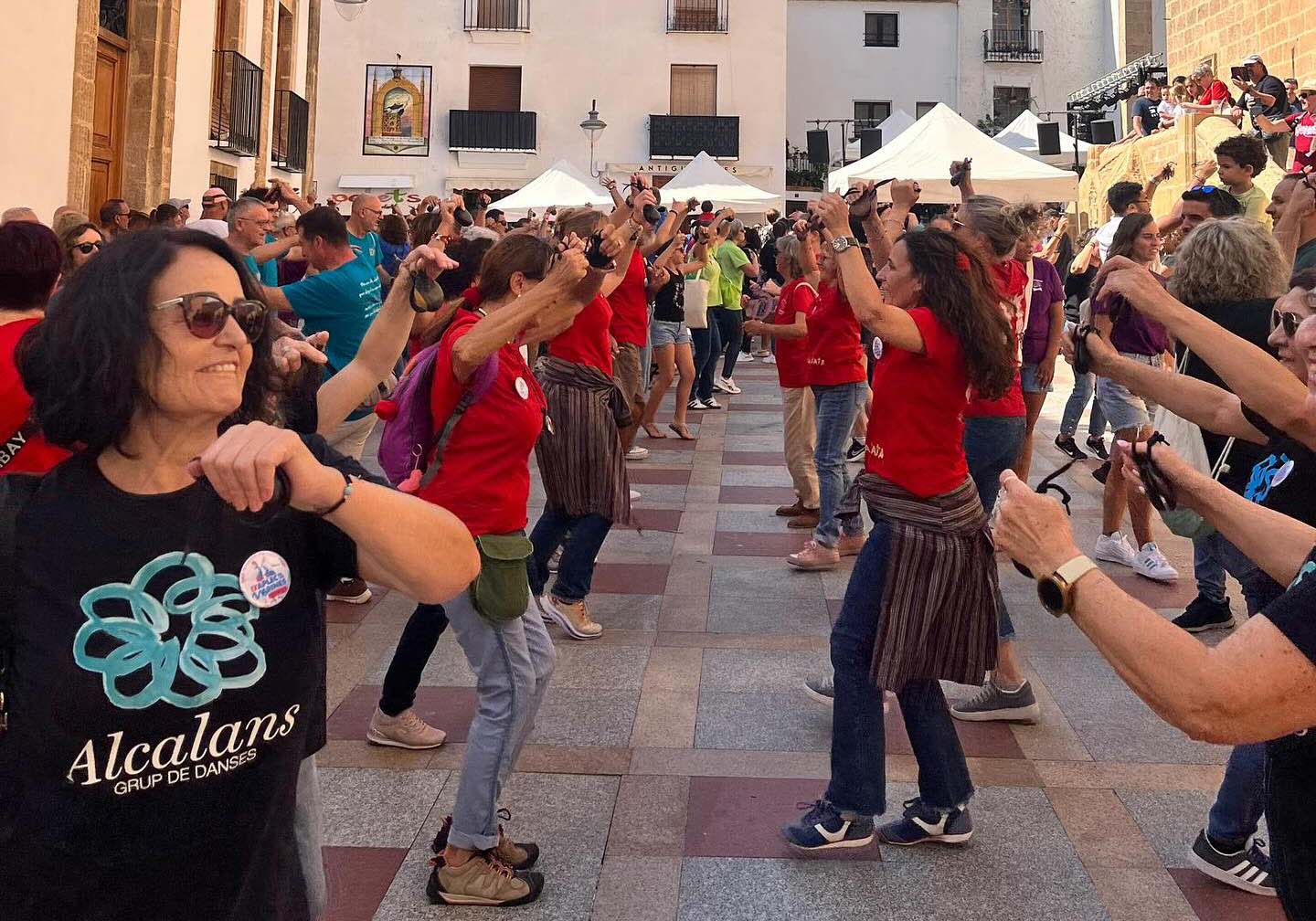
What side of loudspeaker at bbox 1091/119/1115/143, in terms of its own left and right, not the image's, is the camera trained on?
front

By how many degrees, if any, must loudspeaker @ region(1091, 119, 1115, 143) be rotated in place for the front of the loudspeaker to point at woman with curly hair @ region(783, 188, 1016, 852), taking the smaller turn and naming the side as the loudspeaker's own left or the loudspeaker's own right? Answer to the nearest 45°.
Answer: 0° — it already faces them

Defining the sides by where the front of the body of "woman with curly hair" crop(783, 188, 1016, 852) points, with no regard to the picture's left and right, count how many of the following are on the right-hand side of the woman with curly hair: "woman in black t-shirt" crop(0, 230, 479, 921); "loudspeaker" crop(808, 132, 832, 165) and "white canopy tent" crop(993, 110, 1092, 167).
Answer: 2

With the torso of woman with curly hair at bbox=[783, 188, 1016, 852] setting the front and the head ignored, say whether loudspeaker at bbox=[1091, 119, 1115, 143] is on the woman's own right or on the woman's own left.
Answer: on the woman's own right

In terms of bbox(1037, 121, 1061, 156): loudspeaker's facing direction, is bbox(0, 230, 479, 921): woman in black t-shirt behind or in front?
in front

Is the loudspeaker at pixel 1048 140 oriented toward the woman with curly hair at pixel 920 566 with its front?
yes

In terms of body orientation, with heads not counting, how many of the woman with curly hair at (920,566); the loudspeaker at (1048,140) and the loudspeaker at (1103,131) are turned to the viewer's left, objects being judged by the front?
1

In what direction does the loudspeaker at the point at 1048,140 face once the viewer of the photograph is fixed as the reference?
facing the viewer

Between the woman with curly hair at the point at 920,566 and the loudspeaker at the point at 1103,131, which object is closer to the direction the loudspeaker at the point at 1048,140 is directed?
the woman with curly hair

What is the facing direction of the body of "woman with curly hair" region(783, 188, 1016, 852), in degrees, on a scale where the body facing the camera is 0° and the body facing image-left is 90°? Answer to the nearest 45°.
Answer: approximately 90°
